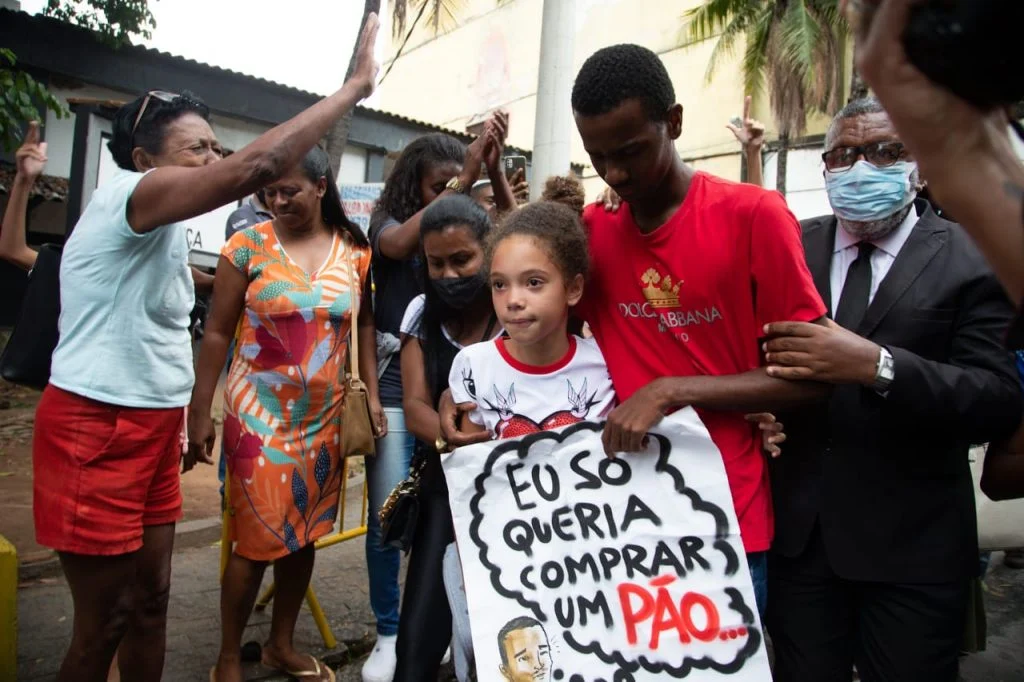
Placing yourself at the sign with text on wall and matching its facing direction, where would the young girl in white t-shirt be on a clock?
The young girl in white t-shirt is roughly at 12 o'clock from the sign with text on wall.

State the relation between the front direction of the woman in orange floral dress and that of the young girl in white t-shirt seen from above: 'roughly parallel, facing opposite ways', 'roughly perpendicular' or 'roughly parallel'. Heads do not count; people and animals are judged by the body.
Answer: roughly parallel

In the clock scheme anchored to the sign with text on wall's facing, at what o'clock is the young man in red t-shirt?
The young man in red t-shirt is roughly at 12 o'clock from the sign with text on wall.

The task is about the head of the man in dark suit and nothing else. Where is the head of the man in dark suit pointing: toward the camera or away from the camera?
toward the camera

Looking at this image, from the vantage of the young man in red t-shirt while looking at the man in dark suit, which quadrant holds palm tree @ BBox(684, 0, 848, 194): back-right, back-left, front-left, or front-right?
front-left

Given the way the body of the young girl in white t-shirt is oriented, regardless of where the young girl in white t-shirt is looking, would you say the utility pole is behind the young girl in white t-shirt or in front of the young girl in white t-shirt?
behind

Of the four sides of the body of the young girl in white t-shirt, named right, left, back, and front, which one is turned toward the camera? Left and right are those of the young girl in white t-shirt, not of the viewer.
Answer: front

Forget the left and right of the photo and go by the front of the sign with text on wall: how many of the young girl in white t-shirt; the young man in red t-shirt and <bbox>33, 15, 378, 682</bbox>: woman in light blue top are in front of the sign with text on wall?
3

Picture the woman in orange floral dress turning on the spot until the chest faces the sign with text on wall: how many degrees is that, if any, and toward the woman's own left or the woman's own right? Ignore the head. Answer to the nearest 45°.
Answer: approximately 180°

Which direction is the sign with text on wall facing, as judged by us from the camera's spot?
facing the viewer

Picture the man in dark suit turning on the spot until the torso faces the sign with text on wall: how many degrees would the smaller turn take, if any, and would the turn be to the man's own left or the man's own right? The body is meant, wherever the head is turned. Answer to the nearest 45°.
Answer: approximately 90° to the man's own right

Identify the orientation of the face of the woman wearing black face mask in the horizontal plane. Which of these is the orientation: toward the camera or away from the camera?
toward the camera

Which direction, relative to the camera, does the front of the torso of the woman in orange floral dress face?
toward the camera

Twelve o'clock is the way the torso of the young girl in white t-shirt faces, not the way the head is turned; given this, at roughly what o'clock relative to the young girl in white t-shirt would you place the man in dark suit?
The man in dark suit is roughly at 9 o'clock from the young girl in white t-shirt.
